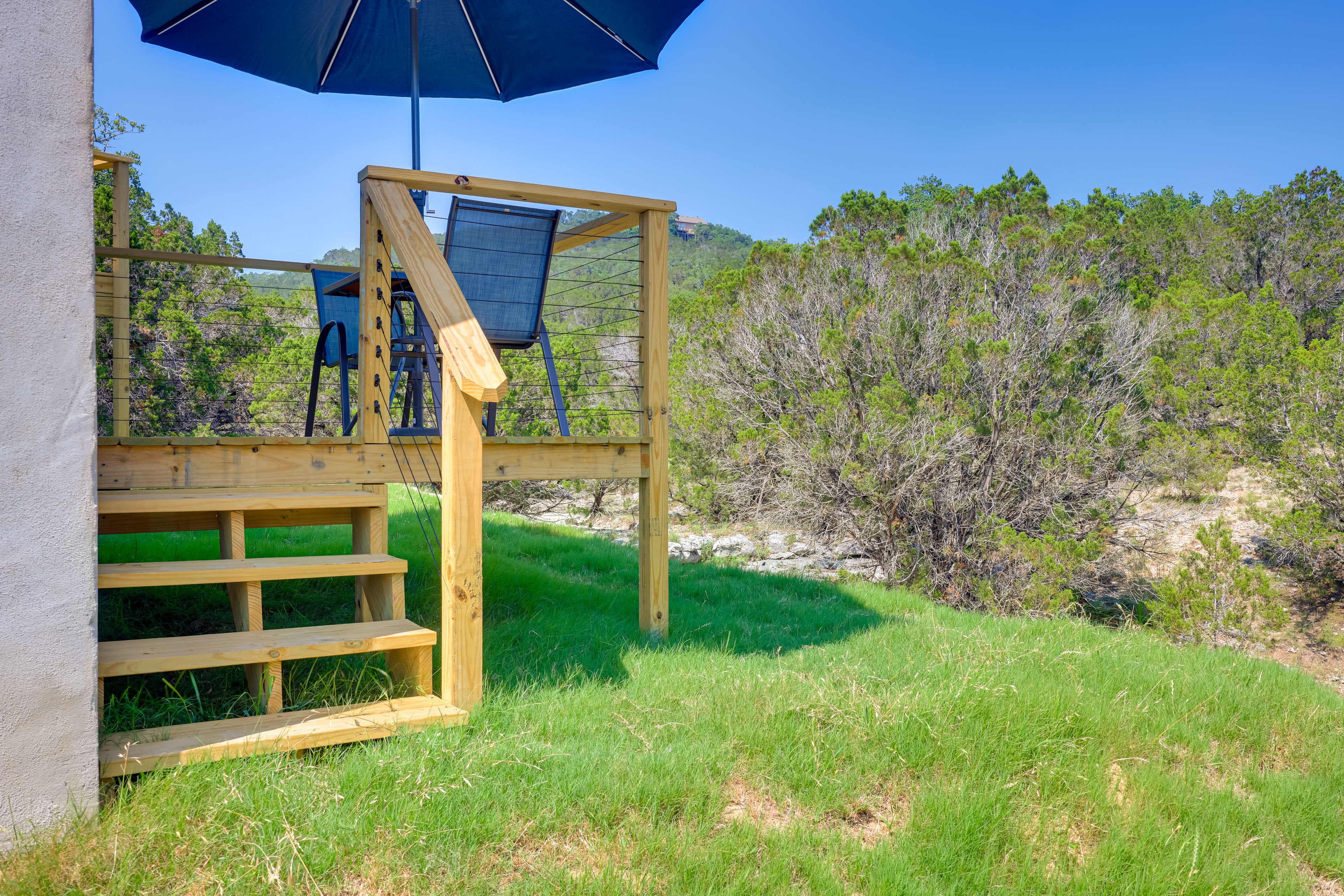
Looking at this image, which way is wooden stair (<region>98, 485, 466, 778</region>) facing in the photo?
toward the camera

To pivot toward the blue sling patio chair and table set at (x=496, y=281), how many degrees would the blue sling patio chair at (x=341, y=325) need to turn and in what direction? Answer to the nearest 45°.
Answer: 0° — it already faces it

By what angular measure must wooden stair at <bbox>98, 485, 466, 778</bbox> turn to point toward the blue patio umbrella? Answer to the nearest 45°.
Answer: approximately 180°

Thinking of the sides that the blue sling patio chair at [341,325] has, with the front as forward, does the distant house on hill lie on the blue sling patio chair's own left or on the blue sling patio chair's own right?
on the blue sling patio chair's own left

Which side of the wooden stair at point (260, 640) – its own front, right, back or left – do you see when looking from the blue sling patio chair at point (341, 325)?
back

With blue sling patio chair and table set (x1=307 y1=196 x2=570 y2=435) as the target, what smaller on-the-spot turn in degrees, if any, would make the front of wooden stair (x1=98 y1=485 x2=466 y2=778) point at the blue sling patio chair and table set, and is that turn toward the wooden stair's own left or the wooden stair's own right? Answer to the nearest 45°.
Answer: approximately 135° to the wooden stair's own left
